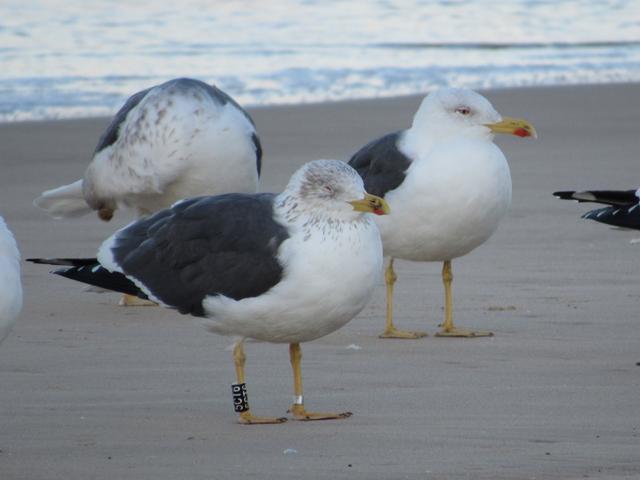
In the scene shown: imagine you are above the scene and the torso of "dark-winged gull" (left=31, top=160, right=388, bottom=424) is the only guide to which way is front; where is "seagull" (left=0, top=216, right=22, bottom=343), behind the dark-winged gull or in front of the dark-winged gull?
behind

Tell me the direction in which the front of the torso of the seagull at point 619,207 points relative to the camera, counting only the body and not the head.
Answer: to the viewer's right

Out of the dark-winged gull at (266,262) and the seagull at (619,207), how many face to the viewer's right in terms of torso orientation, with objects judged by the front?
2

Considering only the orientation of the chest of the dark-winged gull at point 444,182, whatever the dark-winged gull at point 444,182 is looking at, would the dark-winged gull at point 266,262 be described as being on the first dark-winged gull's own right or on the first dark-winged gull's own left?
on the first dark-winged gull's own right

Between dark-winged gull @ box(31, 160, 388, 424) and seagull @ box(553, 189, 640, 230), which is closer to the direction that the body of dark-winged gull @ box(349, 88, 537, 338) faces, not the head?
the seagull

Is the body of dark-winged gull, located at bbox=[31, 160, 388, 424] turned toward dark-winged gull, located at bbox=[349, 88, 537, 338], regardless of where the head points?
no

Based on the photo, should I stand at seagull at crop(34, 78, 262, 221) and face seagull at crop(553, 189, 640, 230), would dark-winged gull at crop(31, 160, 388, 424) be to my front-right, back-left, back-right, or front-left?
front-right

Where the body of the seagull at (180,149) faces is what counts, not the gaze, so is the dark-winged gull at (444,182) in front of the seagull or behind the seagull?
in front

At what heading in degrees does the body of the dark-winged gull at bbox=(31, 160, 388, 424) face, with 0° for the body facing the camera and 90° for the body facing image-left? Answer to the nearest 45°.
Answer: approximately 270°

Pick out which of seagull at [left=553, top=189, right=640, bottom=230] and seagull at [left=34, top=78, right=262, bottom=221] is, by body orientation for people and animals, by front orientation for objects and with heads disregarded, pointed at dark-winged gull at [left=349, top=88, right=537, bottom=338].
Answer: seagull at [left=34, top=78, right=262, bottom=221]

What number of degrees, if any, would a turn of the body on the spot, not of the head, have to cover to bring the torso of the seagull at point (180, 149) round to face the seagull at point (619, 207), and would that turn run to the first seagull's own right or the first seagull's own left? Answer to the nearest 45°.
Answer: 0° — it already faces it

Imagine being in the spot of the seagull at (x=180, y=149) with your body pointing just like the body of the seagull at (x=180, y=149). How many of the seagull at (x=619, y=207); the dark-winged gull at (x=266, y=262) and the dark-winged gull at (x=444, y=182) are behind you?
0

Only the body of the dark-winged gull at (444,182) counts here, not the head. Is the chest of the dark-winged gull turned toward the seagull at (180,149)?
no
